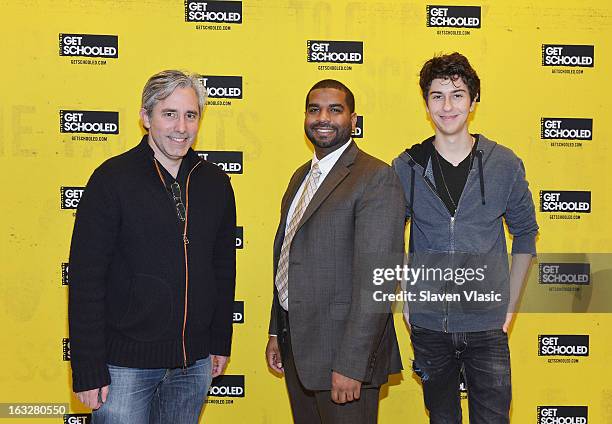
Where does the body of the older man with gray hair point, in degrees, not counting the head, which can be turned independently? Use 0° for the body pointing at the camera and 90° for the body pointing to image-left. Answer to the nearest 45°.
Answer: approximately 315°

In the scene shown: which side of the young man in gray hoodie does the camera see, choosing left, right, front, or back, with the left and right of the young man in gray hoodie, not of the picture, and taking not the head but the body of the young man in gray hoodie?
front

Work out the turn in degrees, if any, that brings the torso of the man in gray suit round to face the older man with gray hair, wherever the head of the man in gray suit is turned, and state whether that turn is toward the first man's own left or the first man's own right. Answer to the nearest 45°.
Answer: approximately 45° to the first man's own right

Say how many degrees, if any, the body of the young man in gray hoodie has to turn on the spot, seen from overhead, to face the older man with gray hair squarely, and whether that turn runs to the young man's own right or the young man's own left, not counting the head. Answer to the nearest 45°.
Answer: approximately 45° to the young man's own right

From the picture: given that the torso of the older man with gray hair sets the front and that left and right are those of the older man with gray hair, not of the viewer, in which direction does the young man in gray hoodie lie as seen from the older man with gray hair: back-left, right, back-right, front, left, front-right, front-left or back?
front-left

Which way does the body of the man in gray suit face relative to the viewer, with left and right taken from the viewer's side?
facing the viewer and to the left of the viewer

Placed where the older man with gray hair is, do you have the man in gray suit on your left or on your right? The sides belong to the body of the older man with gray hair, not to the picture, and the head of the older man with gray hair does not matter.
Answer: on your left

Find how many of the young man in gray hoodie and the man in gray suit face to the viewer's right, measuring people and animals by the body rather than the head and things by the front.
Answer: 0

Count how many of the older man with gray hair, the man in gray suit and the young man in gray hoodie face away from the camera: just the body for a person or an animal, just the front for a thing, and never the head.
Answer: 0
